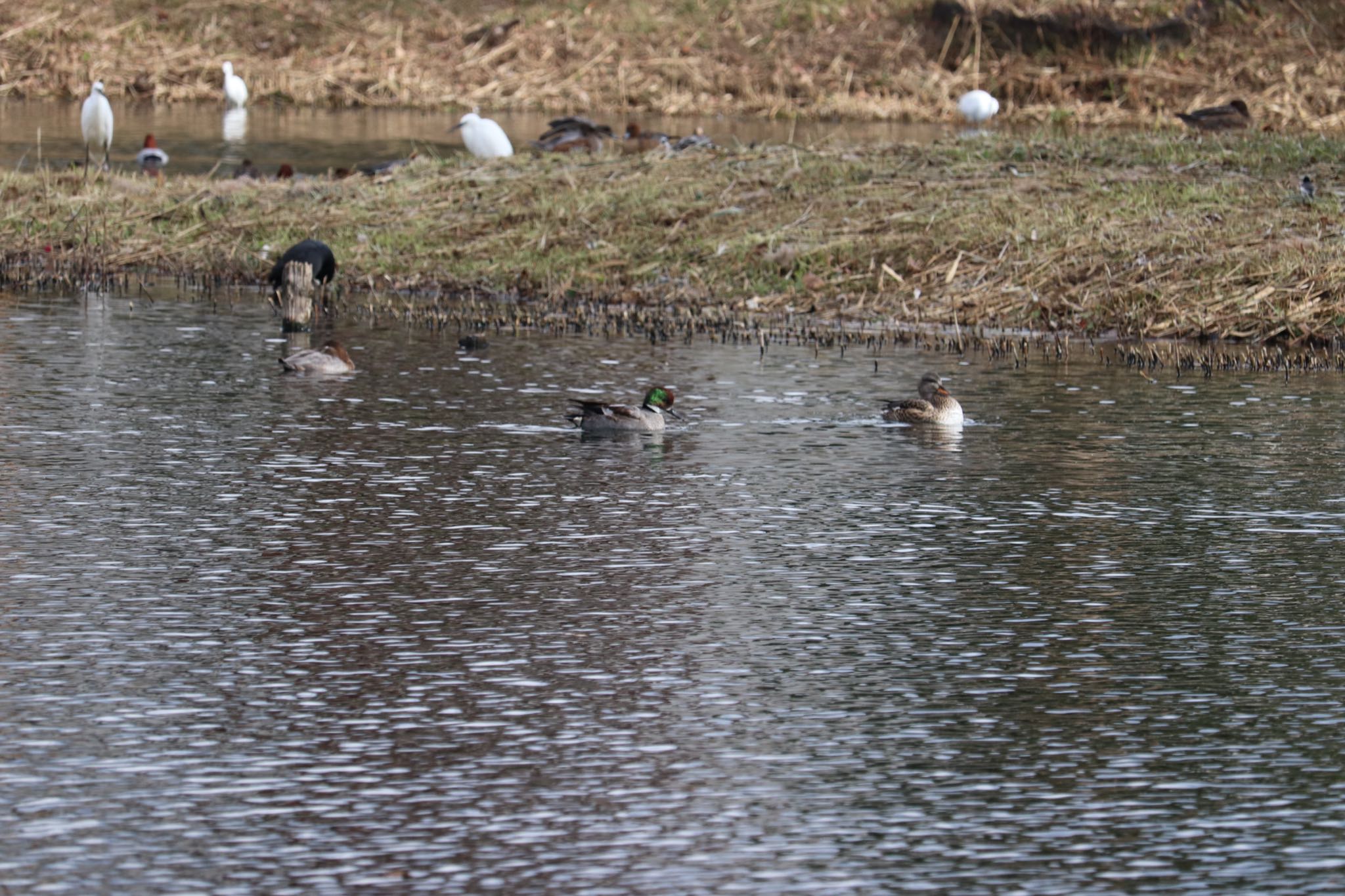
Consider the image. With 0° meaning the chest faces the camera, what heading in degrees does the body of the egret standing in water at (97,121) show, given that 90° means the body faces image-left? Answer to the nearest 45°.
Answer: approximately 0°

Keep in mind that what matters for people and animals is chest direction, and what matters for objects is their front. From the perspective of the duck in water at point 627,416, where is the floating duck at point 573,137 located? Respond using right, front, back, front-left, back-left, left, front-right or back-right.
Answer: left

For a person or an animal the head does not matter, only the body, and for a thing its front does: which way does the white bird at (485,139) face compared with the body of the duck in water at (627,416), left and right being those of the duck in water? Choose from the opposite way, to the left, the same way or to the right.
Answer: the opposite way

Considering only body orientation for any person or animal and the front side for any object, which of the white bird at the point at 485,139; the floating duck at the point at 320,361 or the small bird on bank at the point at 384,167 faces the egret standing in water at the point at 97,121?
the white bird

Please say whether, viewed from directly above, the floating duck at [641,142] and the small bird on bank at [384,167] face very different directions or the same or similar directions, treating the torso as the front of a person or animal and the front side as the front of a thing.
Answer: very different directions

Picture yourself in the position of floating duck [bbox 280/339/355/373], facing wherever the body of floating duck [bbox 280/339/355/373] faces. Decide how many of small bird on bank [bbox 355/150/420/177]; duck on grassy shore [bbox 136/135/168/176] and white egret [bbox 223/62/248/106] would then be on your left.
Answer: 3

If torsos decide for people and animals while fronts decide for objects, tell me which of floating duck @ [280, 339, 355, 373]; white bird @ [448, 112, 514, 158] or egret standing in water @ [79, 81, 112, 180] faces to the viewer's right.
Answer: the floating duck

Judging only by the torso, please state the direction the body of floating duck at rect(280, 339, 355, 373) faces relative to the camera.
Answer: to the viewer's right

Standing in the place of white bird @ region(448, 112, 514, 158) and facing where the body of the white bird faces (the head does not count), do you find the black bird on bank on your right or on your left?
on your left

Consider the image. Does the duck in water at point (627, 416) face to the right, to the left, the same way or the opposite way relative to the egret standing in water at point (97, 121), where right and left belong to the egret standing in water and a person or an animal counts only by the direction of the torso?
to the left

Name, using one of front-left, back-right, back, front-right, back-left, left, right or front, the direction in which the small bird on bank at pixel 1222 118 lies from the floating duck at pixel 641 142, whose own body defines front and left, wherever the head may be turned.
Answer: back

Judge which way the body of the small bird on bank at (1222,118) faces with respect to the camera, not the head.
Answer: to the viewer's right

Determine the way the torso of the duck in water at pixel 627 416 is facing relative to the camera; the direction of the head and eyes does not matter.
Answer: to the viewer's right
